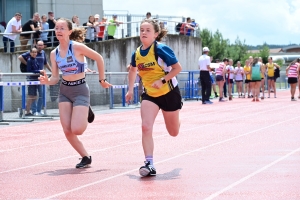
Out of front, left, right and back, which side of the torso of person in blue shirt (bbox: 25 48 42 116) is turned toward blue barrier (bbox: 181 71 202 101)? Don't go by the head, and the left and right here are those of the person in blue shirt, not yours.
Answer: left

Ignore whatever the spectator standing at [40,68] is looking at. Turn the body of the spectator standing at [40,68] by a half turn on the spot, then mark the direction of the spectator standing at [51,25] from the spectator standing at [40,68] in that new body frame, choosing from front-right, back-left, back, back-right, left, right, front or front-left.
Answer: front

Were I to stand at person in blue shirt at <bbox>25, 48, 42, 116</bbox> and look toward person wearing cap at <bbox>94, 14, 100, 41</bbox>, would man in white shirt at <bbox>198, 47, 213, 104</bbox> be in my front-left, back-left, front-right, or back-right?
front-right

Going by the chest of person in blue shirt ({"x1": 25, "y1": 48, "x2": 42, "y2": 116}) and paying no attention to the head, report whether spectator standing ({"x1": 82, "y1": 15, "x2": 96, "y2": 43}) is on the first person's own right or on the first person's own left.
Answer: on the first person's own left

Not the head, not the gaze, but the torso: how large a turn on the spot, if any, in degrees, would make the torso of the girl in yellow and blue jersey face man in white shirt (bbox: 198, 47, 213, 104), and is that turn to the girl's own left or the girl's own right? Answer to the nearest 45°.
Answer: approximately 135° to the girl's own right

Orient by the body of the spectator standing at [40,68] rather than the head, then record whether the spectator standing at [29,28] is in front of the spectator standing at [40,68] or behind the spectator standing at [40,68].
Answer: behind

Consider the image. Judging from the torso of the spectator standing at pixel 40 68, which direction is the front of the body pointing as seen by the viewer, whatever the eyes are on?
toward the camera

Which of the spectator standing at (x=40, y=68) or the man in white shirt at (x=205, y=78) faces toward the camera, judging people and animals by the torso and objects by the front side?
the spectator standing

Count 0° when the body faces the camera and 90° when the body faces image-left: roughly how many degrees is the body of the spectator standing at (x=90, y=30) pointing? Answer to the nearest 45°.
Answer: approximately 315°

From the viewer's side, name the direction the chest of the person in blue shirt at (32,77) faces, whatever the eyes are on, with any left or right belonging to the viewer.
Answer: facing the viewer and to the right of the viewer

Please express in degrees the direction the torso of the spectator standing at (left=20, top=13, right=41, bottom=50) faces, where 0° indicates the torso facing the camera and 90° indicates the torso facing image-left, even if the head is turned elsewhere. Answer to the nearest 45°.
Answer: approximately 315°

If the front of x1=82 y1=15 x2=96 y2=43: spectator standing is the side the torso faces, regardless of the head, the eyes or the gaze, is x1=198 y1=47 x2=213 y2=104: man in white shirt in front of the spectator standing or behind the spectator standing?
in front

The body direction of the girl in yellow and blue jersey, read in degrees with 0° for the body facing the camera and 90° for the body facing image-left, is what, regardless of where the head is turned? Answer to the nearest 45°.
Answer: approximately 45°

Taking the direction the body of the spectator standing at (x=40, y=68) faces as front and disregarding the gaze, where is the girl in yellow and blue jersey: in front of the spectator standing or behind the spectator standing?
in front

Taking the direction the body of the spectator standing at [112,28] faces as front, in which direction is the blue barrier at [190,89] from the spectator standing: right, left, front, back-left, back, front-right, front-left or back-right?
front-left

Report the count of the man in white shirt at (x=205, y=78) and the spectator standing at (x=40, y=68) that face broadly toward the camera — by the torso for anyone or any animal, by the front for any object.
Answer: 1
